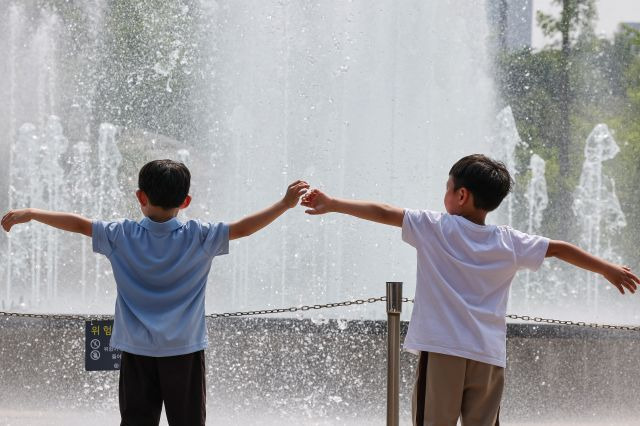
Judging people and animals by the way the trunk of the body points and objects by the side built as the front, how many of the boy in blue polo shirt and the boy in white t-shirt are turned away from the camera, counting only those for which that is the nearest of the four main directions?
2

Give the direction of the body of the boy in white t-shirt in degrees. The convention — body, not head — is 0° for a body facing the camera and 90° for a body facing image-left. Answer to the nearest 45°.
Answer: approximately 180°

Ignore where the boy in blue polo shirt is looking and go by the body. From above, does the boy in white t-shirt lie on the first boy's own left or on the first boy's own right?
on the first boy's own right

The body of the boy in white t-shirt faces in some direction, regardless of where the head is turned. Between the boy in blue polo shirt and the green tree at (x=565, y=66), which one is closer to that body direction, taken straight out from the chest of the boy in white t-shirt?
the green tree

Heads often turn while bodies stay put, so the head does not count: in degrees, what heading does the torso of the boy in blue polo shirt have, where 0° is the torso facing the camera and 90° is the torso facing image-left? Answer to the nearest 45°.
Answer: approximately 180°

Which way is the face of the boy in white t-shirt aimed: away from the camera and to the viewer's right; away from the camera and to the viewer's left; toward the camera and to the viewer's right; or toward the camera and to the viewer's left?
away from the camera and to the viewer's left

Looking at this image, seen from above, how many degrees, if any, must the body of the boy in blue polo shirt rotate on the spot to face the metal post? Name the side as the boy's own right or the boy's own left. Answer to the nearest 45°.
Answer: approximately 45° to the boy's own right

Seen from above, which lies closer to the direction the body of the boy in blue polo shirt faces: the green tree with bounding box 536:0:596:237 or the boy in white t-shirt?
the green tree

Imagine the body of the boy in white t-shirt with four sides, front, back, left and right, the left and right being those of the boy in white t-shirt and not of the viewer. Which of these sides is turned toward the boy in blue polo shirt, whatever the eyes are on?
left

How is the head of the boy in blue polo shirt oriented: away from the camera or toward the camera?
away from the camera
